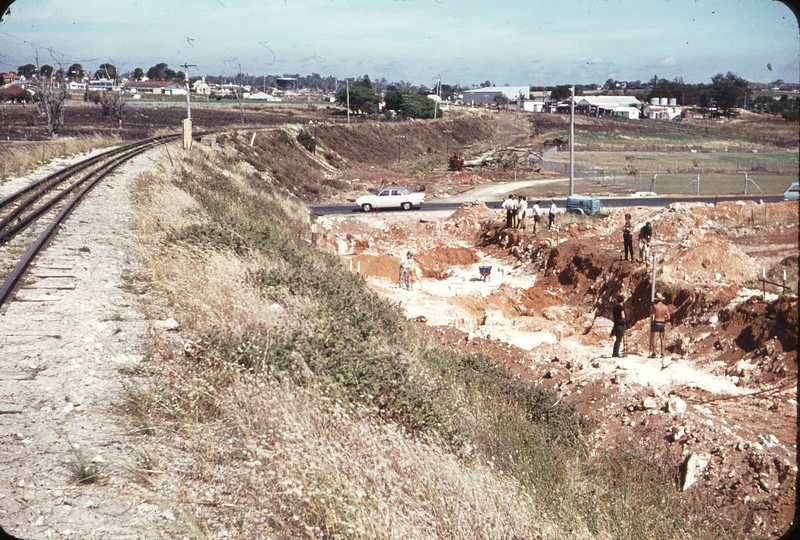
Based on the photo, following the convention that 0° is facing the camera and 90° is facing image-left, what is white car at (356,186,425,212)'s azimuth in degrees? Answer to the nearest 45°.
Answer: approximately 90°

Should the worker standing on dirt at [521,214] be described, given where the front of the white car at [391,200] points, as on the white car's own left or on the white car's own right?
on the white car's own left

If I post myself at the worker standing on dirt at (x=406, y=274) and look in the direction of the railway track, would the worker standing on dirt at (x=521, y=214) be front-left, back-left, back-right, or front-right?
back-right

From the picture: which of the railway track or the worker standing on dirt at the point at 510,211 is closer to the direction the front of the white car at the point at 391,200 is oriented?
the railway track

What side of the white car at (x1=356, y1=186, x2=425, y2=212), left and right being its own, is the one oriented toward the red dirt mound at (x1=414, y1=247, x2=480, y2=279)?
left
